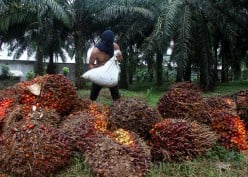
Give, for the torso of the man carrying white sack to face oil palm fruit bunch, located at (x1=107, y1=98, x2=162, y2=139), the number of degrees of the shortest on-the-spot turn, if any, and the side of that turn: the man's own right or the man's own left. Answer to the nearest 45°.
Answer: approximately 180°

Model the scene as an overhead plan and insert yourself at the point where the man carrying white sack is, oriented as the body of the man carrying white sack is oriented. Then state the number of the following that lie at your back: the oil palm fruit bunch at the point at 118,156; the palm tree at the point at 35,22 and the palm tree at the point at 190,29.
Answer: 1

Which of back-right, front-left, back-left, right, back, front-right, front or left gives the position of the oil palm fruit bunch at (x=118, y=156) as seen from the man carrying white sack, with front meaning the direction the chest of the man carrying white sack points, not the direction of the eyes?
back

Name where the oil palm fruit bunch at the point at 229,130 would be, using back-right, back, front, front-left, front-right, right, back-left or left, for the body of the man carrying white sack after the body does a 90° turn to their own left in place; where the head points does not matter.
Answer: back-left

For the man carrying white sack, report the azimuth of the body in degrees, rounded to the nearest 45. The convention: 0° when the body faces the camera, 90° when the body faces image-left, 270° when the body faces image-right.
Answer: approximately 180°

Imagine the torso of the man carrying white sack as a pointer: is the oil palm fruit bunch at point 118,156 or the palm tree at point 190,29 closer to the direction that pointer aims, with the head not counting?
the palm tree

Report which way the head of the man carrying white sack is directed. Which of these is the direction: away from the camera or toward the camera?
away from the camera
